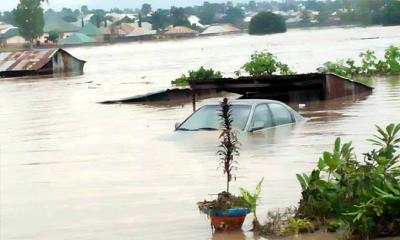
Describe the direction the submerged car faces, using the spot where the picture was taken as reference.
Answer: facing the viewer and to the left of the viewer
